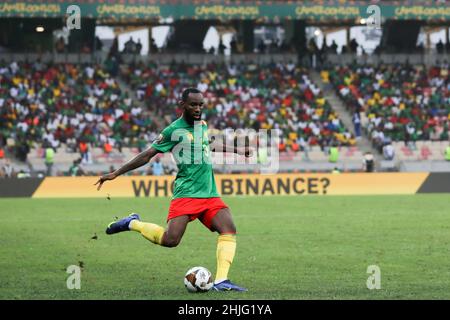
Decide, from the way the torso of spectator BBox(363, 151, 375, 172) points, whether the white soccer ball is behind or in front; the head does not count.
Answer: in front

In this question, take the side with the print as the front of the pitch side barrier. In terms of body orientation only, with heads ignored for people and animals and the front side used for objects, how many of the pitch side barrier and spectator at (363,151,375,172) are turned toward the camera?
2

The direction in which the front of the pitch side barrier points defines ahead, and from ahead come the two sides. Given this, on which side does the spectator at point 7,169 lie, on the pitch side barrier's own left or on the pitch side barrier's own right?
on the pitch side barrier's own right

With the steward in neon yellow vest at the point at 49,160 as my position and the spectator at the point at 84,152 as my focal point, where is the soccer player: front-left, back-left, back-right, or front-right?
back-right

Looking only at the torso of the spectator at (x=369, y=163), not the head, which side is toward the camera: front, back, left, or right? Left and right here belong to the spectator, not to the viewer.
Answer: front

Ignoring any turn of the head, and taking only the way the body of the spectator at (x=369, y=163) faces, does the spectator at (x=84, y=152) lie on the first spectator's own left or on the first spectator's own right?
on the first spectator's own right

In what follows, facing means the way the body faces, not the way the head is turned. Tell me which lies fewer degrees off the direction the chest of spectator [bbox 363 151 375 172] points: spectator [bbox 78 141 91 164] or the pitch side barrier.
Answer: the pitch side barrier

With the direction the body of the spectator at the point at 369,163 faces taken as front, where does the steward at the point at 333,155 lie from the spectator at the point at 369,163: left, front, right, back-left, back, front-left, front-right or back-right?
back-right

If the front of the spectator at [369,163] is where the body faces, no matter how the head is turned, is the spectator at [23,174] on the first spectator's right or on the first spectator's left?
on the first spectator's right

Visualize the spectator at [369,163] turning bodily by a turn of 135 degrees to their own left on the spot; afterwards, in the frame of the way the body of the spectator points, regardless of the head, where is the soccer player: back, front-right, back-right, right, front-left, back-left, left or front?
back-right

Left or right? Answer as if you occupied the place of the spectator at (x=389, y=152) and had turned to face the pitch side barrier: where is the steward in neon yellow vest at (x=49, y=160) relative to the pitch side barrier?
right

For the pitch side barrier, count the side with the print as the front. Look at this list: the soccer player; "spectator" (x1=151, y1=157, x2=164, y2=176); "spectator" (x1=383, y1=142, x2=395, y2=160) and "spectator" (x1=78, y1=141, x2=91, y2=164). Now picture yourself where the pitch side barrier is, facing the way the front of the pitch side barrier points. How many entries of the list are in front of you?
1

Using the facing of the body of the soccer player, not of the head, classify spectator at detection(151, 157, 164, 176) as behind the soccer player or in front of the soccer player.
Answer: behind
